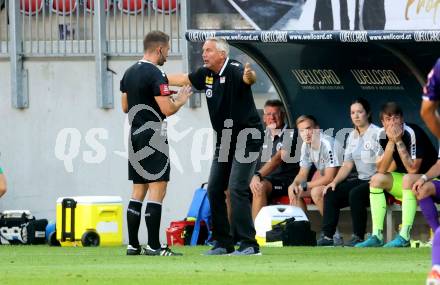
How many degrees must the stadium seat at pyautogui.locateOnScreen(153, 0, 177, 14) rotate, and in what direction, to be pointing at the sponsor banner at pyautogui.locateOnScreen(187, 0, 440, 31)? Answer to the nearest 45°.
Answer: approximately 45° to its left

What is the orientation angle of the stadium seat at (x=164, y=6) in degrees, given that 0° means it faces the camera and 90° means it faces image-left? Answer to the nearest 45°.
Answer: approximately 0°

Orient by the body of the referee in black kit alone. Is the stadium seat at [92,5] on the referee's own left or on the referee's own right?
on the referee's own left

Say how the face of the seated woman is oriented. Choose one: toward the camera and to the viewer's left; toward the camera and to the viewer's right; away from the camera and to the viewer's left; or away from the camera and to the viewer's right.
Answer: toward the camera and to the viewer's left

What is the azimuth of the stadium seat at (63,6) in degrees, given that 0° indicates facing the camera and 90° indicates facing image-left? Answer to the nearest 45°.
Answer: approximately 0°

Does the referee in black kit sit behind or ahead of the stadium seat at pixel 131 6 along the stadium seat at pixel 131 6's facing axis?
ahead
